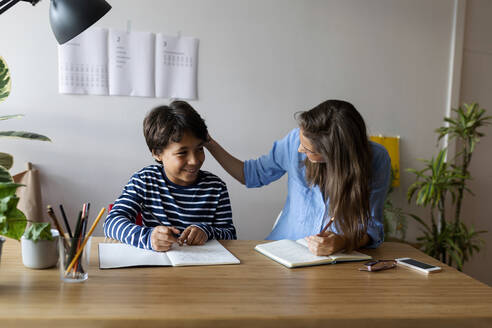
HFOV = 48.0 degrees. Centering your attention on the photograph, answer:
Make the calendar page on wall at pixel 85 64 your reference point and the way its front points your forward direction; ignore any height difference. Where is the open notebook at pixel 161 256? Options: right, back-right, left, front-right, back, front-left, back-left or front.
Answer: front

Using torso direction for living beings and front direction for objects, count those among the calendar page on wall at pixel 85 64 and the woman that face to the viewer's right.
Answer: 0

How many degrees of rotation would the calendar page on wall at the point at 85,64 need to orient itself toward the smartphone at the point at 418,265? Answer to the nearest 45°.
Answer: approximately 45° to its left

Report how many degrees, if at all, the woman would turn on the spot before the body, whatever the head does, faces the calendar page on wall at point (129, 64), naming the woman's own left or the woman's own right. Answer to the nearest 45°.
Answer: approximately 90° to the woman's own right

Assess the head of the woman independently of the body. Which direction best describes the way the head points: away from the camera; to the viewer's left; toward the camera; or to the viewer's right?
to the viewer's left

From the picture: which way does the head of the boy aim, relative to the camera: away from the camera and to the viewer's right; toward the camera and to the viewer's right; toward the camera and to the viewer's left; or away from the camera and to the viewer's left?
toward the camera and to the viewer's right

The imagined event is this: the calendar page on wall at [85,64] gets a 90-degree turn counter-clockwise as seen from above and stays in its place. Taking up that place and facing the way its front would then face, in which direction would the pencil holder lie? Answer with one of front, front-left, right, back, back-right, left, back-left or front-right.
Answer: right

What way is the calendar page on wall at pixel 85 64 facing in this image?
toward the camera

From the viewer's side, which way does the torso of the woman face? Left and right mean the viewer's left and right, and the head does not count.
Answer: facing the viewer and to the left of the viewer

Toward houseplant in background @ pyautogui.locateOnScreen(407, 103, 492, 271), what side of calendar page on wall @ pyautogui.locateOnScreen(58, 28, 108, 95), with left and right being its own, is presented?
left
